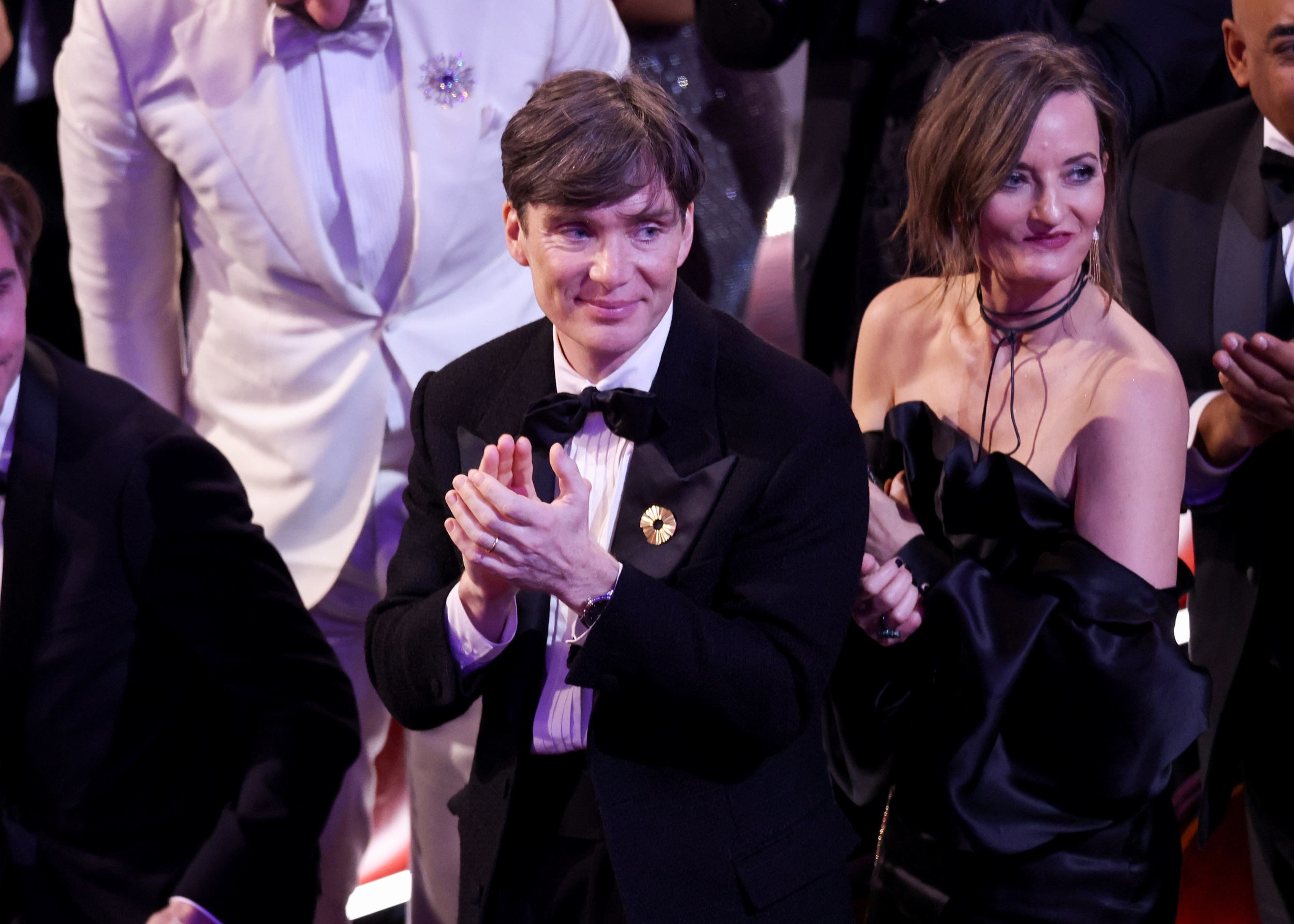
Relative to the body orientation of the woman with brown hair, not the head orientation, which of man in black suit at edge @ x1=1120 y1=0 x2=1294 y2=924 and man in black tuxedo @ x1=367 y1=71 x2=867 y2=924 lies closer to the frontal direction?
the man in black tuxedo

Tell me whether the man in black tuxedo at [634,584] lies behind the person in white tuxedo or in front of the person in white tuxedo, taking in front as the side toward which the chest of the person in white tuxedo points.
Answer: in front

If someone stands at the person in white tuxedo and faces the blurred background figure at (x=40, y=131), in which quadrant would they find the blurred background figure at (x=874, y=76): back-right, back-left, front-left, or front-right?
back-right

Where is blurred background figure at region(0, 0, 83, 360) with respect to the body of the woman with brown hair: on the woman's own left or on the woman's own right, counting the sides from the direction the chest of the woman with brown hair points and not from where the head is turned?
on the woman's own right

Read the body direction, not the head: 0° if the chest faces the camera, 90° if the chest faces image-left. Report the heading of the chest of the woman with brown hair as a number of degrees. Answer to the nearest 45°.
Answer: approximately 45°

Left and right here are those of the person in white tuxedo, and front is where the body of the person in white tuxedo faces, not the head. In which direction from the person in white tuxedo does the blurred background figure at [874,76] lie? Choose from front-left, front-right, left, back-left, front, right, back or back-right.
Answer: left
